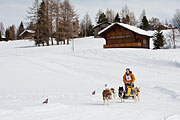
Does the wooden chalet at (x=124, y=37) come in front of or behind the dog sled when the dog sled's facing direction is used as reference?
behind

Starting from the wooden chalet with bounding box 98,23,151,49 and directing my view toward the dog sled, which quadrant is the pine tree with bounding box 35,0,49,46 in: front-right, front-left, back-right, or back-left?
back-right
